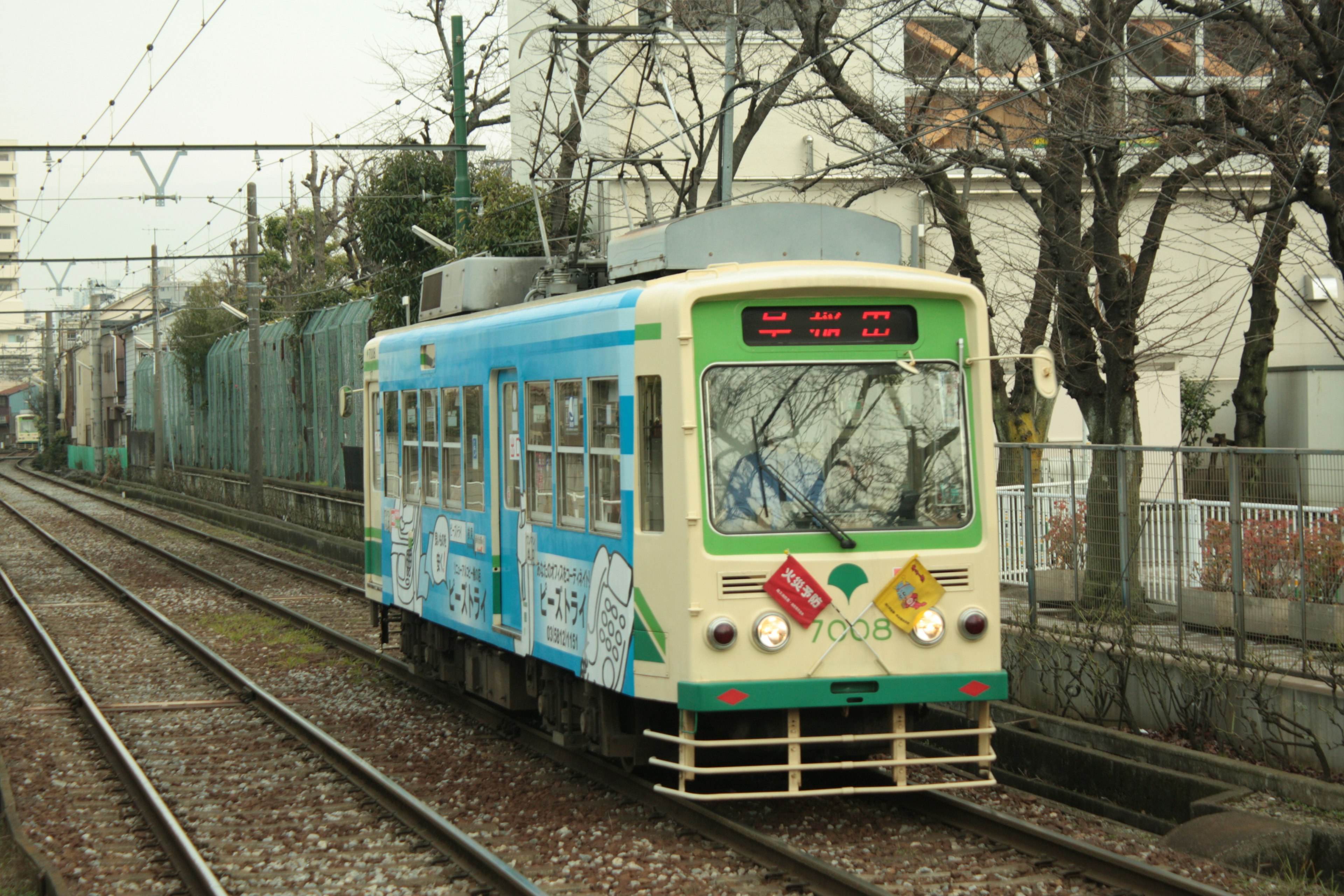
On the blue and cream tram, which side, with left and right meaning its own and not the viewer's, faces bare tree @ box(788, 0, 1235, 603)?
left

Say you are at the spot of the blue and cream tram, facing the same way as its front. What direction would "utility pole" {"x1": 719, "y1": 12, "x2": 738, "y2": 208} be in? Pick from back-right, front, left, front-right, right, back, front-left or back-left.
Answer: back-left

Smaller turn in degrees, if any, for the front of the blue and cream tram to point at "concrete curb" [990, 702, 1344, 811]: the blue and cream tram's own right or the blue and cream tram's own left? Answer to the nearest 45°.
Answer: approximately 45° to the blue and cream tram's own left

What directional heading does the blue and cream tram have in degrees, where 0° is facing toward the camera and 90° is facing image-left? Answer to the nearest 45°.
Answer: approximately 315°

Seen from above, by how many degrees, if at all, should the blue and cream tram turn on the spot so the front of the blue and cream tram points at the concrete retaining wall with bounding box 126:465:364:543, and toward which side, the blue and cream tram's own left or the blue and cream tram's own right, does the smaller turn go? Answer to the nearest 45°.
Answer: approximately 135° to the blue and cream tram's own left

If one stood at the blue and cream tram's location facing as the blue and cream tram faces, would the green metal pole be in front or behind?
behind

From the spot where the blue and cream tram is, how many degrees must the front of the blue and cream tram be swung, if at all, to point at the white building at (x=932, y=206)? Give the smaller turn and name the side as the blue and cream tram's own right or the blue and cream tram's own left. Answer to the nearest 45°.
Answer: approximately 135° to the blue and cream tram's own left

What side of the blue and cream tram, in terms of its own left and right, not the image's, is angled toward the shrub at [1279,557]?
left
